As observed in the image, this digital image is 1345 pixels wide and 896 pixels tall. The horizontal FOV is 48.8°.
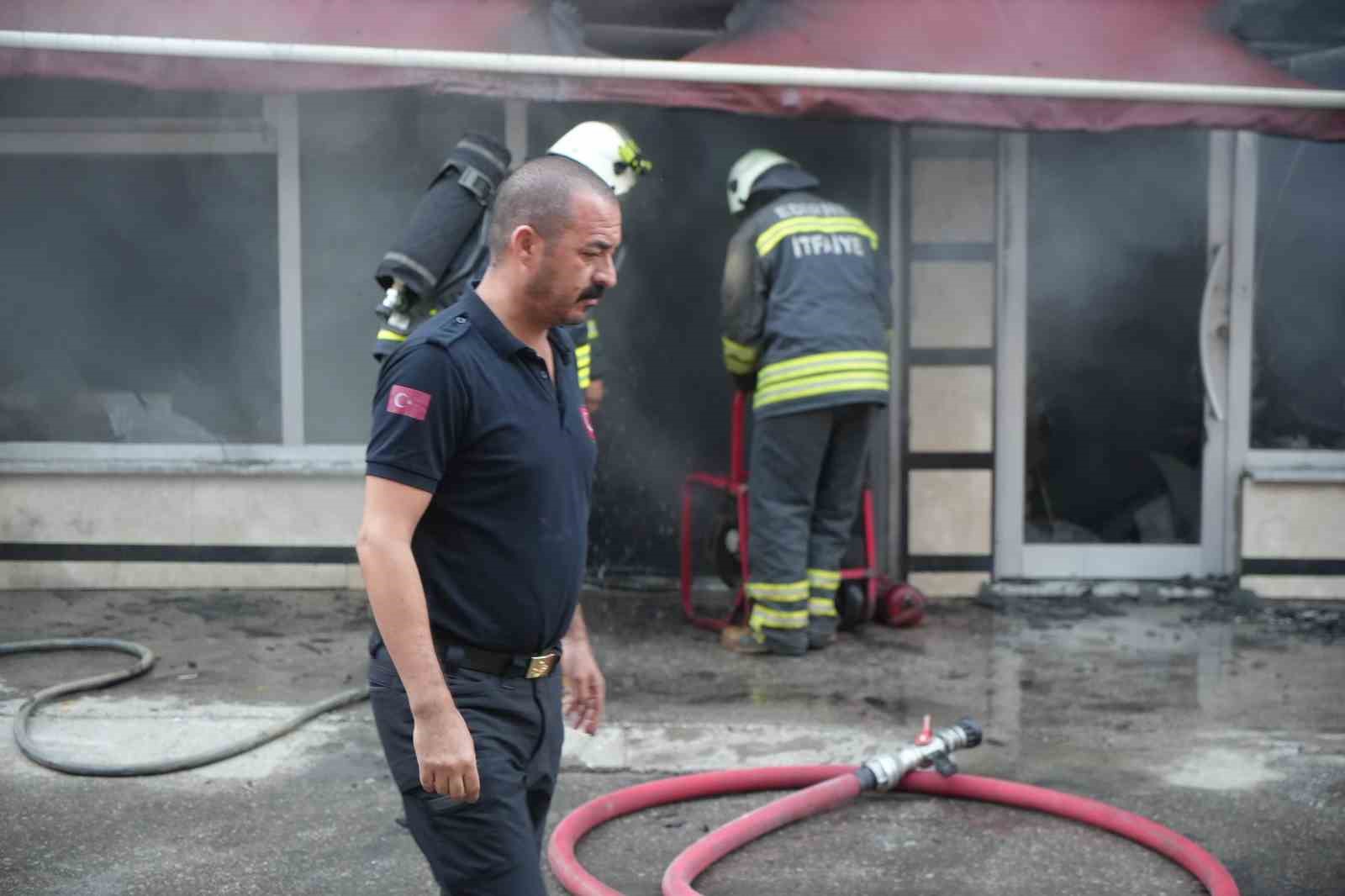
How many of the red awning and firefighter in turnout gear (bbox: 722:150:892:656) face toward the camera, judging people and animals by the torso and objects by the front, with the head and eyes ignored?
1

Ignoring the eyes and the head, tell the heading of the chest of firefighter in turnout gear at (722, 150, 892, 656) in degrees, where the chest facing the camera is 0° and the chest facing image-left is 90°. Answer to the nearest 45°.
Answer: approximately 135°

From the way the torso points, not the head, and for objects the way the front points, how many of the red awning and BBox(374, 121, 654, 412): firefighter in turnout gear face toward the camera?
1

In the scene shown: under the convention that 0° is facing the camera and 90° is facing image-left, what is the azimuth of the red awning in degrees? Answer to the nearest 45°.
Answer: approximately 0°

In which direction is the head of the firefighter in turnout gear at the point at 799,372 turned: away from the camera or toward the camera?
away from the camera
